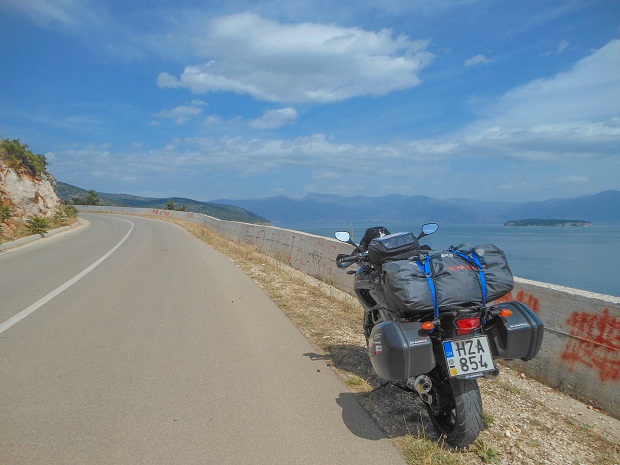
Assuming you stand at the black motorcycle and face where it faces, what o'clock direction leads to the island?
The island is roughly at 2 o'clock from the black motorcycle.

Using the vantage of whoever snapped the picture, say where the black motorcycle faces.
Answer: facing away from the viewer and to the left of the viewer

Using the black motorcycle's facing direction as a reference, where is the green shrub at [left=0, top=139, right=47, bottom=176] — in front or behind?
in front

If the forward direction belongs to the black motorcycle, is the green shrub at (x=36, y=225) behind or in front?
in front

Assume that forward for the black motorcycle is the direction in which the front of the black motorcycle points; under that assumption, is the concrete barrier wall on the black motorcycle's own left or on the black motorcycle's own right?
on the black motorcycle's own right

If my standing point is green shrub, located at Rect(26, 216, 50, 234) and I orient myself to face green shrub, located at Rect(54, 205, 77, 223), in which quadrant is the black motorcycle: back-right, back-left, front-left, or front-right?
back-right

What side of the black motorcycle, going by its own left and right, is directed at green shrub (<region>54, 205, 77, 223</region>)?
front
